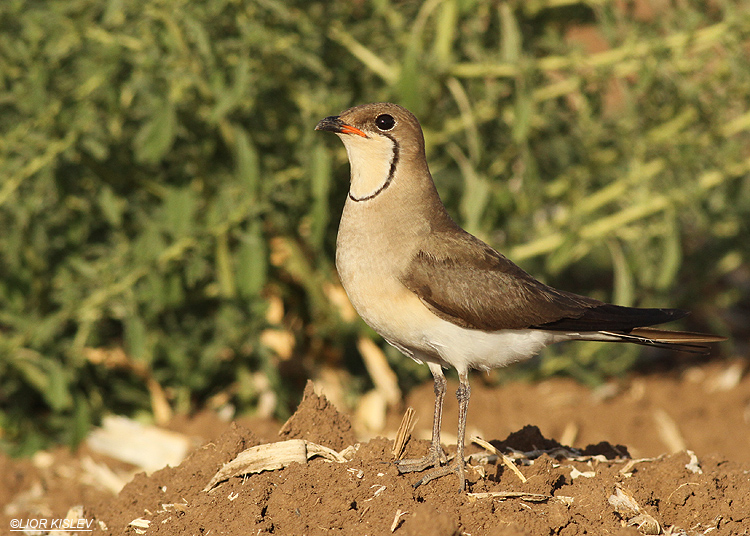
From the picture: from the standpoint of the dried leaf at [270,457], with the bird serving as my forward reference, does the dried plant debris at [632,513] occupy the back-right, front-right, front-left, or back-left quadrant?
front-right

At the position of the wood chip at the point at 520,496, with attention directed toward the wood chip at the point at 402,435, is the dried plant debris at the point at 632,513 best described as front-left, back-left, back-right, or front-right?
back-right

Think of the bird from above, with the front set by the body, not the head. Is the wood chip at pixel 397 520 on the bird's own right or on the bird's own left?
on the bird's own left

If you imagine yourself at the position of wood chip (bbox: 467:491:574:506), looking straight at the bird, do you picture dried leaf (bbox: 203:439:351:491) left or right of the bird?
left

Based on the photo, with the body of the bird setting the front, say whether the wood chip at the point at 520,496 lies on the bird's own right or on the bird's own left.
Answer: on the bird's own left

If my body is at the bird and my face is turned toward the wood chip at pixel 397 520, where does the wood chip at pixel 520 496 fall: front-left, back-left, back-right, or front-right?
front-left

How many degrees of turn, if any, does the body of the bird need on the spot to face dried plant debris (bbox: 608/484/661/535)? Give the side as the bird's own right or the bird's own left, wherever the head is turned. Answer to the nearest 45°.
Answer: approximately 135° to the bird's own left

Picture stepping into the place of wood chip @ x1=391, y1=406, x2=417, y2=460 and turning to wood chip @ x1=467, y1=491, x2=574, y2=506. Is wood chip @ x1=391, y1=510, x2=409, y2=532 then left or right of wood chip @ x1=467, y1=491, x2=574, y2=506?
right

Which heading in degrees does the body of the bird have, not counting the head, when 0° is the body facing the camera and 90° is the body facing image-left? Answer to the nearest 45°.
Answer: approximately 90°
